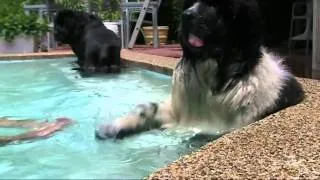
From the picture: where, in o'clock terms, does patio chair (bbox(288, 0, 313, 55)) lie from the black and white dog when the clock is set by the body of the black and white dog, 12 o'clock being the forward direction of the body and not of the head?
The patio chair is roughly at 5 o'clock from the black and white dog.

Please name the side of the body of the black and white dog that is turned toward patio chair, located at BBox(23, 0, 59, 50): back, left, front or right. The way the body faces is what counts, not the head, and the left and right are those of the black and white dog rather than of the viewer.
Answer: right

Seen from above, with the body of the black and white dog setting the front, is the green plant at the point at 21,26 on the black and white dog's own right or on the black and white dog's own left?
on the black and white dog's own right

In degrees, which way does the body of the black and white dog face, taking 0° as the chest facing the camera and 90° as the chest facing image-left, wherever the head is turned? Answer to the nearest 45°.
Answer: approximately 45°

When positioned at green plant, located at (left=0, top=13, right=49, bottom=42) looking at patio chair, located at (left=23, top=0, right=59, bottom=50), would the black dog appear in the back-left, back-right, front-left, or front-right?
back-right

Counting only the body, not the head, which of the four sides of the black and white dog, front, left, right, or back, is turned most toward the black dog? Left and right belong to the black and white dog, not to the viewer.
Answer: right

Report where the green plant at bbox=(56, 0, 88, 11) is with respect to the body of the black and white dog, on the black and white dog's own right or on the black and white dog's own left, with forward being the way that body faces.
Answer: on the black and white dog's own right
